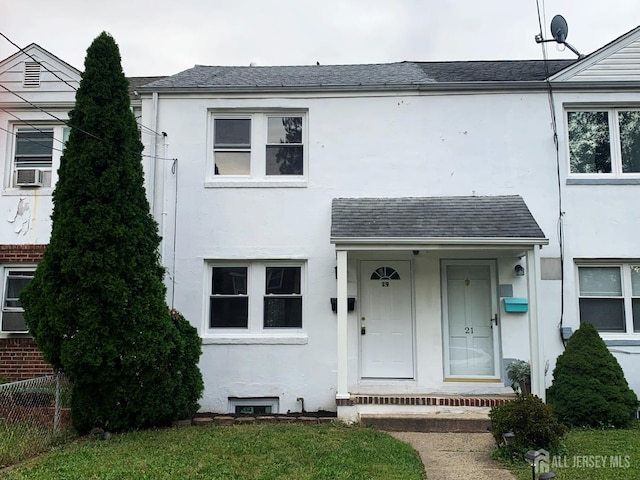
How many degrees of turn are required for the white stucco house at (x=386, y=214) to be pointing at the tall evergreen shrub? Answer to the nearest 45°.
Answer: approximately 45° to its right

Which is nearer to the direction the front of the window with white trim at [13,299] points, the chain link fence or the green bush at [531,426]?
the chain link fence

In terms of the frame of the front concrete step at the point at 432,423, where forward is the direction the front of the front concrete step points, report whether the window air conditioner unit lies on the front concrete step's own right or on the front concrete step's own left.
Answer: on the front concrete step's own right

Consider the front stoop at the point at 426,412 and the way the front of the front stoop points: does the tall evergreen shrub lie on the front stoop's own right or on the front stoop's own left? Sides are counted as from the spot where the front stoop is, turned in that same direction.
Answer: on the front stoop's own right

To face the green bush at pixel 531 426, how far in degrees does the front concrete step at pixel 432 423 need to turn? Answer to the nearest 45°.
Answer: approximately 45° to its left

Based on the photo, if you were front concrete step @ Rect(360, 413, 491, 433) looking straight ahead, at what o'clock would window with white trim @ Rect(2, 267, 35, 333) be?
The window with white trim is roughly at 3 o'clock from the front concrete step.

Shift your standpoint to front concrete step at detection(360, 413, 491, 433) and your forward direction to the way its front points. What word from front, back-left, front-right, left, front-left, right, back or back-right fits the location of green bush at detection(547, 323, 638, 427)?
left

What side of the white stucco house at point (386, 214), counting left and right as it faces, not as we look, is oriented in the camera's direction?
front

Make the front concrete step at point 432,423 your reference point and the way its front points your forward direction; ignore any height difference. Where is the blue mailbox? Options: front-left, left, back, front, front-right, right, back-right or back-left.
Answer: back-left

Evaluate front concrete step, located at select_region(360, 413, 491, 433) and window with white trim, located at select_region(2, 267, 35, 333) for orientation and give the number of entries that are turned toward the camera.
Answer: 2

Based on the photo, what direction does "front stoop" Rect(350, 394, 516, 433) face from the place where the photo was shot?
facing the viewer

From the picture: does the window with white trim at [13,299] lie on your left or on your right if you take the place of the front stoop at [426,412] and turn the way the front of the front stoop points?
on your right

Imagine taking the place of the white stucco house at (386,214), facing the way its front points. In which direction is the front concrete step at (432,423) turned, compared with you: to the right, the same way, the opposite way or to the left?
the same way
